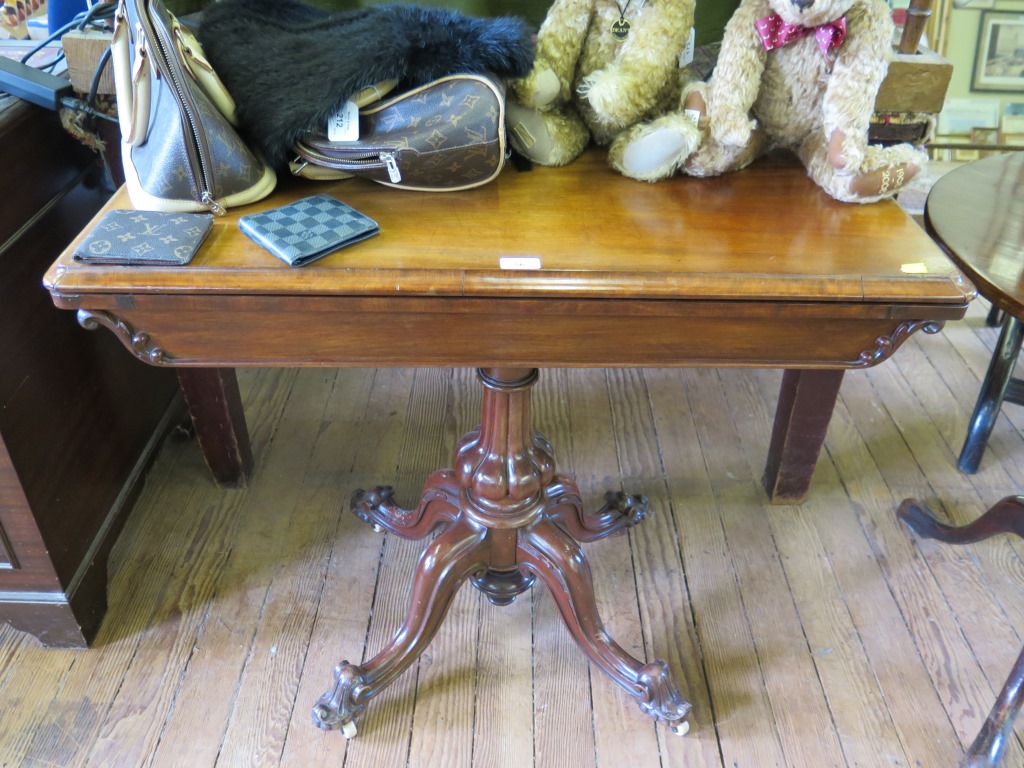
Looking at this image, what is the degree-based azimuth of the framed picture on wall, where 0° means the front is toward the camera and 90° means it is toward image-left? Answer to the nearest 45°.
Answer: approximately 0°

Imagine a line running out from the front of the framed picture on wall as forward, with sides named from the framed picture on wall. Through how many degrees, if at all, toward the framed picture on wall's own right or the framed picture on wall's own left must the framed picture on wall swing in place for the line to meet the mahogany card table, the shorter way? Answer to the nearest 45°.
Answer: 0° — it already faces it

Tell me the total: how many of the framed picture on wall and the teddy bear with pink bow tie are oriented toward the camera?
2

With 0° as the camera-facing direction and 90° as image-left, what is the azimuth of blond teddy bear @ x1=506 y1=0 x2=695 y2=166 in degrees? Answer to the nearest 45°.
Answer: approximately 45°

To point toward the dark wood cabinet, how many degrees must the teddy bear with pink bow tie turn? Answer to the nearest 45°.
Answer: approximately 90° to its right

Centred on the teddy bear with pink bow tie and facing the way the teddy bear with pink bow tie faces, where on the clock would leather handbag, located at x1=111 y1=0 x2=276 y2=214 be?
The leather handbag is roughly at 2 o'clock from the teddy bear with pink bow tie.
